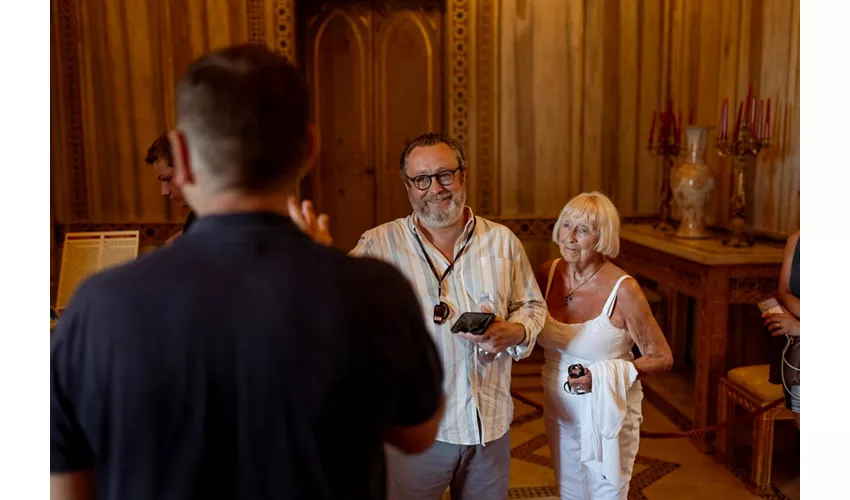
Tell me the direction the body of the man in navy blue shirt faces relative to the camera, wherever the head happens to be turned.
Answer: away from the camera

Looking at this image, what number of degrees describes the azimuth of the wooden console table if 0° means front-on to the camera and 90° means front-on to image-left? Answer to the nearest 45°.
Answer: approximately 45°

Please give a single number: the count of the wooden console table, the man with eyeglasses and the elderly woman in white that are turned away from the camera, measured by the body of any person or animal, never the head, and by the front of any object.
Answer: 0

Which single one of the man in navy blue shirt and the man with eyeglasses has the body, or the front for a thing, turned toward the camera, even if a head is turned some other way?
the man with eyeglasses

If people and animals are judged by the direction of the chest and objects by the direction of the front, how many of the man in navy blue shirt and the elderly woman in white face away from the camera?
1

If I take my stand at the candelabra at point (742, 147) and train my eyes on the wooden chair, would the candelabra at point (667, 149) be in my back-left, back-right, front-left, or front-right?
back-right

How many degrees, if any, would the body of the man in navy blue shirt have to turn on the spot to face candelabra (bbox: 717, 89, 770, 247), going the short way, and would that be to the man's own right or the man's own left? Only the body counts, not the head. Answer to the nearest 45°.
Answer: approximately 45° to the man's own right

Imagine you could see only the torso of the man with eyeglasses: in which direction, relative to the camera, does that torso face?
toward the camera

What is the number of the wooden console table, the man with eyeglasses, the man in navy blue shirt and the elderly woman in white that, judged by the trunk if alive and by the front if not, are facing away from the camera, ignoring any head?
1

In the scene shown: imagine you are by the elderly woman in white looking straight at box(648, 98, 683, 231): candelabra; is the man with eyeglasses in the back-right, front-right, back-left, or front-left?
back-left

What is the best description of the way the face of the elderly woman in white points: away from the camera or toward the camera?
toward the camera

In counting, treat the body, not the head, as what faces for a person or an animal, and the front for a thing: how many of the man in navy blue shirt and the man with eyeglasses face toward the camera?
1

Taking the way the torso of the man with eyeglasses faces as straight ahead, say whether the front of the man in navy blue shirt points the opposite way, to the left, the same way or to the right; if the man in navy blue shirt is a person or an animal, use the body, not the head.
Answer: the opposite way

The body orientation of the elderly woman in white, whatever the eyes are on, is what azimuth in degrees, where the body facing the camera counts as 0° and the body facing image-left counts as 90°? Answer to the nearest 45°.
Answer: approximately 45°

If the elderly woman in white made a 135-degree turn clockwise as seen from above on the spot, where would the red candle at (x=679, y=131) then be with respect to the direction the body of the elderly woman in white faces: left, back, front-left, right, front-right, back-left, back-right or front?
front
